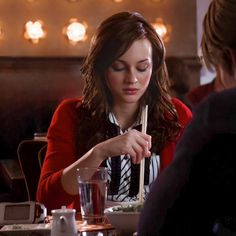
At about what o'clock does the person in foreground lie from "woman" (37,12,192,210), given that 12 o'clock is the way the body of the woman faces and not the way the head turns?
The person in foreground is roughly at 12 o'clock from the woman.

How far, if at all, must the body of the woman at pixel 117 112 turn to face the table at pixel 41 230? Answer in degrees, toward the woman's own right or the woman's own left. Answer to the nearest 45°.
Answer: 0° — they already face it

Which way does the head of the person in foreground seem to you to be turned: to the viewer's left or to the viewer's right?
to the viewer's left

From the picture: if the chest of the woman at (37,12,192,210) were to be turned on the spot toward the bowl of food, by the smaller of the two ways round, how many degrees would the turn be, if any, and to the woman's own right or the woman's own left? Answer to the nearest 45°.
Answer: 0° — they already face it

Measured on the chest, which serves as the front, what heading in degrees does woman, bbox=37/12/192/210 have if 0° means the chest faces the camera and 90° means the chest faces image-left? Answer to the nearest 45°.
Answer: approximately 0°
